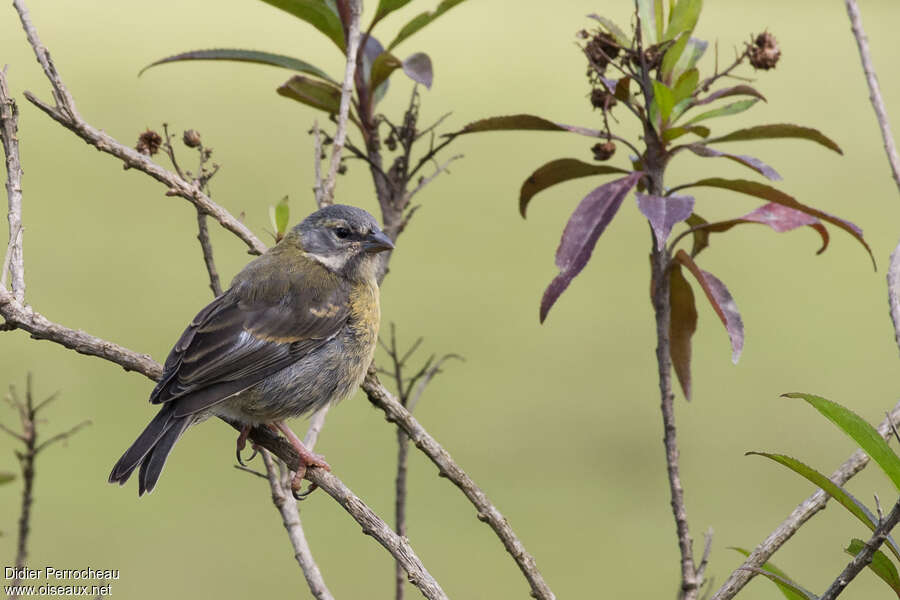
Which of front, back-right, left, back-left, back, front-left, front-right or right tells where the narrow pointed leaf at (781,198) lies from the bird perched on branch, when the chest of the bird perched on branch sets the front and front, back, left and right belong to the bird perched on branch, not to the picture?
front-right

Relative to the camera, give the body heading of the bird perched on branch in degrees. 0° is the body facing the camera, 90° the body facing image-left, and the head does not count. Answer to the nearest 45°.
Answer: approximately 270°

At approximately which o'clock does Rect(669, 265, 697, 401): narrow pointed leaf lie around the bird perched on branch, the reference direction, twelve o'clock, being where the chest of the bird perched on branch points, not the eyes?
The narrow pointed leaf is roughly at 1 o'clock from the bird perched on branch.

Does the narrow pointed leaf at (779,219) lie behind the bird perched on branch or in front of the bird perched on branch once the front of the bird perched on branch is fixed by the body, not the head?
in front

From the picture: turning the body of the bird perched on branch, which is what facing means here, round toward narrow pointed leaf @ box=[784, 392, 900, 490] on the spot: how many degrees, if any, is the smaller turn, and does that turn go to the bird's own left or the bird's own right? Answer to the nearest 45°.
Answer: approximately 45° to the bird's own right

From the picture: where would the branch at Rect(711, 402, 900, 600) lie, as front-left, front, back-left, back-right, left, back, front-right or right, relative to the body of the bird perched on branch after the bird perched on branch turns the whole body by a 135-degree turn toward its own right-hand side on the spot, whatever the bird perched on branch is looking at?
left

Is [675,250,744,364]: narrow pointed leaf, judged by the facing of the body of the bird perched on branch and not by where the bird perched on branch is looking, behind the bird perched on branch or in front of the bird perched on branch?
in front
